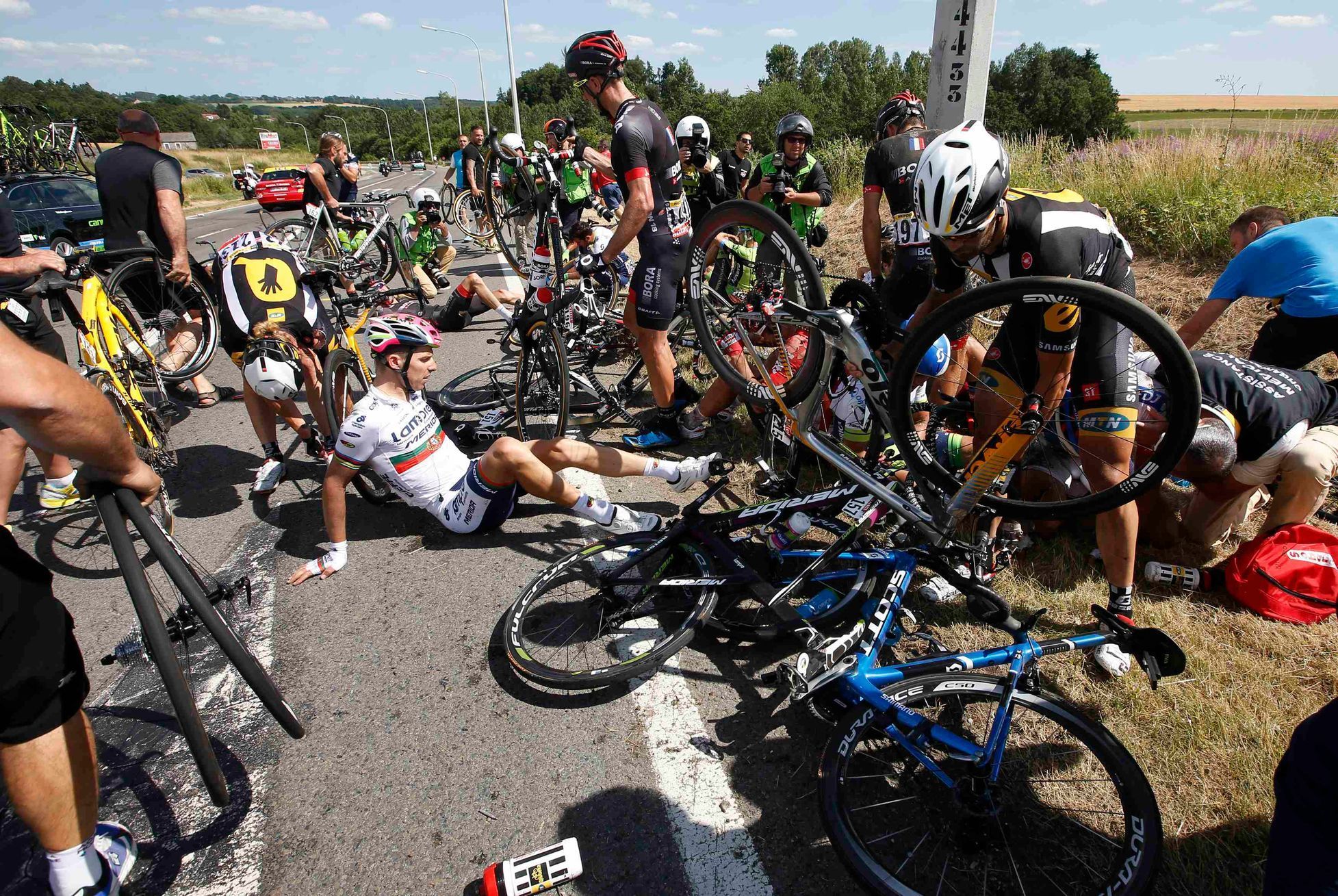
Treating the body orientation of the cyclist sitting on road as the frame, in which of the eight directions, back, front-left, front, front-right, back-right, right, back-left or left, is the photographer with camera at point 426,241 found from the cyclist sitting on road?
left

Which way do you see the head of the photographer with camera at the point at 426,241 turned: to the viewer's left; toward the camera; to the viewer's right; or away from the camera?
toward the camera

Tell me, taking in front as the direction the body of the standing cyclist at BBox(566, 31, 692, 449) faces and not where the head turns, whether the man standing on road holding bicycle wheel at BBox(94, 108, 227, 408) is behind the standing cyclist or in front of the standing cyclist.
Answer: in front

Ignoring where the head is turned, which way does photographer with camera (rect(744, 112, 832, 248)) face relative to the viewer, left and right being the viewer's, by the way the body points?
facing the viewer

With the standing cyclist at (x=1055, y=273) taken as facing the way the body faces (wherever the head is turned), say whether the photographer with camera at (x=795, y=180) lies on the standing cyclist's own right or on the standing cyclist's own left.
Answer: on the standing cyclist's own right

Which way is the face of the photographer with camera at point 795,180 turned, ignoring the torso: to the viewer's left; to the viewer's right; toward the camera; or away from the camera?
toward the camera

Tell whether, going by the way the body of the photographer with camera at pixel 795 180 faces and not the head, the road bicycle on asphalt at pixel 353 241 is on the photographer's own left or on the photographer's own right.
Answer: on the photographer's own right

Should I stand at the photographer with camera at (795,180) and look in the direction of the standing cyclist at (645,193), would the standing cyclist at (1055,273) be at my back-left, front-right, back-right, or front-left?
front-left
